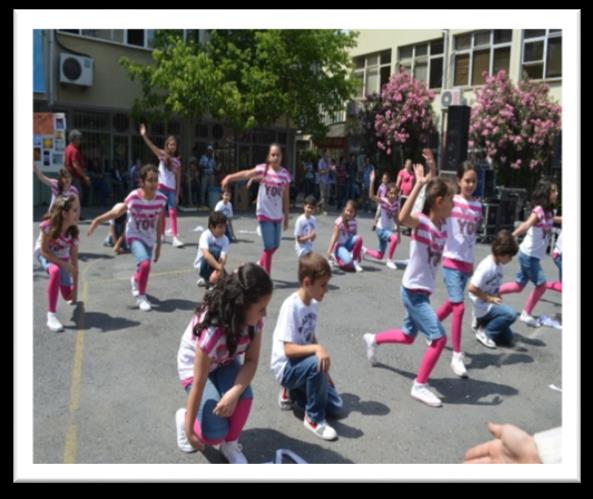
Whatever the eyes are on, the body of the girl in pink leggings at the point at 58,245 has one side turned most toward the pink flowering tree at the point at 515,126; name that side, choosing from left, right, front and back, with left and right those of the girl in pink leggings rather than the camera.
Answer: left

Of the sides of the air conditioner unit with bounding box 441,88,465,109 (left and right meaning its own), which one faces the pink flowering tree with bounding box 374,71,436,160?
right

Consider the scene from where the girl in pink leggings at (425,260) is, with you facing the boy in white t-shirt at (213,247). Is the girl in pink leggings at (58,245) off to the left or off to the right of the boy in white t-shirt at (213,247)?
left

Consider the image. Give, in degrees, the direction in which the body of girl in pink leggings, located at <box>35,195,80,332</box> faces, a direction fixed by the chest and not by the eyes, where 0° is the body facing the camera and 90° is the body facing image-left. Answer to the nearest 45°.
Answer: approximately 315°

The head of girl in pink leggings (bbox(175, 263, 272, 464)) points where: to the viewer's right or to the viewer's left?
to the viewer's right

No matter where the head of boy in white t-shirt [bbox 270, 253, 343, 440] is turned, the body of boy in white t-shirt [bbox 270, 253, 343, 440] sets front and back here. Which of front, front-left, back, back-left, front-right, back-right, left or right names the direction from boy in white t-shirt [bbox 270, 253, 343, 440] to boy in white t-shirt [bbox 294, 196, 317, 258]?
back-left
